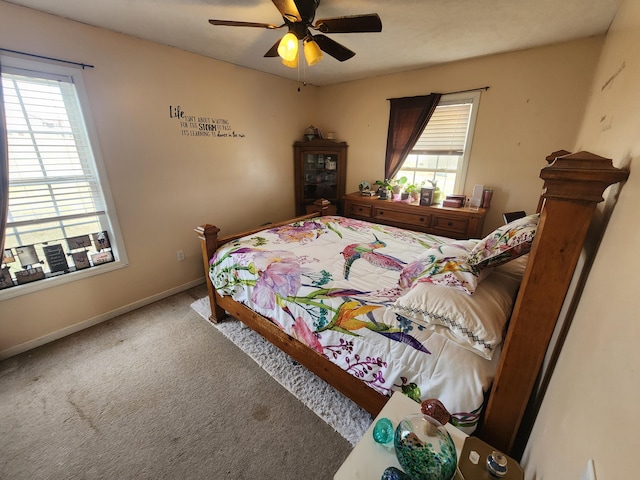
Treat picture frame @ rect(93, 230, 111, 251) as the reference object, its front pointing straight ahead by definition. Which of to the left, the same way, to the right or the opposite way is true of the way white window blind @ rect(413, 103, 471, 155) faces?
to the right

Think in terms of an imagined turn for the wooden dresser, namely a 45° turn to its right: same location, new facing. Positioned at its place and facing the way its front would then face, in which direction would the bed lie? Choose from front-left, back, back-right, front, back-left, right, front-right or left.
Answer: left

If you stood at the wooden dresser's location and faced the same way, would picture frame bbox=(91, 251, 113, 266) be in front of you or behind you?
in front

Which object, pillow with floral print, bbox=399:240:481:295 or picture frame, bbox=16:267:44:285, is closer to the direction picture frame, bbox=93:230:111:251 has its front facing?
the pillow with floral print

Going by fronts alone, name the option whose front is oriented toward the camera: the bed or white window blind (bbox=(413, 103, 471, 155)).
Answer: the white window blind

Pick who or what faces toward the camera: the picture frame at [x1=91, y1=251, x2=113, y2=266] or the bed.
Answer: the picture frame

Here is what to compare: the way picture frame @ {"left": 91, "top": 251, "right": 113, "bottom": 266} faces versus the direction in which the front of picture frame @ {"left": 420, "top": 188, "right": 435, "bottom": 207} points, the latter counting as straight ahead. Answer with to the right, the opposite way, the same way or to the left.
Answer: to the left

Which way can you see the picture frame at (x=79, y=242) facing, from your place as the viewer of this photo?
facing the viewer

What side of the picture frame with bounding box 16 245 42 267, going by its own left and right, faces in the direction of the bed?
front

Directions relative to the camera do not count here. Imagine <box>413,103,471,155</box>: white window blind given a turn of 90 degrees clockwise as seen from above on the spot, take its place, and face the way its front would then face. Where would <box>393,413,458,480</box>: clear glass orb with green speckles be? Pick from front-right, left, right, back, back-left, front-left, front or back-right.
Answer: left

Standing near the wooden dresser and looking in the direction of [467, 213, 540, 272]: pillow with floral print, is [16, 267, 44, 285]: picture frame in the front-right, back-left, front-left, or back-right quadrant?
front-right

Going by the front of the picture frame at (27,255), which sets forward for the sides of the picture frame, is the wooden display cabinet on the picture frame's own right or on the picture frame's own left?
on the picture frame's own left

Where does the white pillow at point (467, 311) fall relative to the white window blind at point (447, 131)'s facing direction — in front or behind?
in front

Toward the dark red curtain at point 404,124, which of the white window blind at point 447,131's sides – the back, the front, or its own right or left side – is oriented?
right

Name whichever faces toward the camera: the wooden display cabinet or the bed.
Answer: the wooden display cabinet

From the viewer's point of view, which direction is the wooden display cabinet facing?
toward the camera

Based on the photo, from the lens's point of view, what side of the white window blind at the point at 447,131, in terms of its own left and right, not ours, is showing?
front

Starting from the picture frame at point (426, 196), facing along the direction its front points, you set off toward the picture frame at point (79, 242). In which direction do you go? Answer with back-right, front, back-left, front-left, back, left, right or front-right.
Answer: front

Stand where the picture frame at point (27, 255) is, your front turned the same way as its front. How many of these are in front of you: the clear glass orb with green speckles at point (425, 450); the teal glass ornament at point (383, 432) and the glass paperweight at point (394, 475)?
3

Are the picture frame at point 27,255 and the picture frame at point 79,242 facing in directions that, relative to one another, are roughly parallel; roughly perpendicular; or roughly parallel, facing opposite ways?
roughly parallel

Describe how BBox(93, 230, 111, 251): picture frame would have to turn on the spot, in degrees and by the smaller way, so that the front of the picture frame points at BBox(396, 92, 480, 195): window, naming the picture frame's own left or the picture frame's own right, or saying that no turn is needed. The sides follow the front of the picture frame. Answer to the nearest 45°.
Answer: approximately 45° to the picture frame's own left

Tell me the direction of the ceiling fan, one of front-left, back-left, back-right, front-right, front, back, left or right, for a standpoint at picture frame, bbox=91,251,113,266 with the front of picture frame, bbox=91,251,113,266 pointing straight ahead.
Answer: front-left
